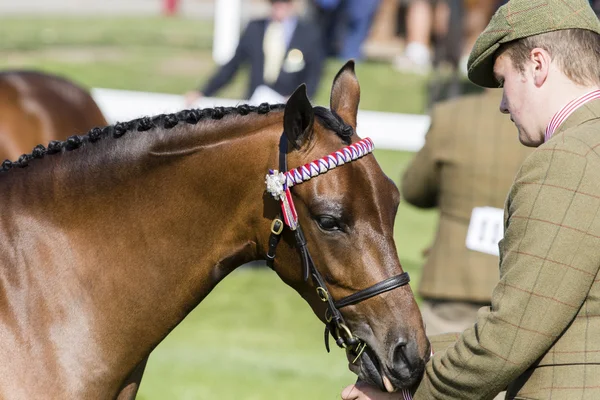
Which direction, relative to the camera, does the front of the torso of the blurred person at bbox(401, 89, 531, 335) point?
away from the camera

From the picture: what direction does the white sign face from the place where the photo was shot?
facing the viewer

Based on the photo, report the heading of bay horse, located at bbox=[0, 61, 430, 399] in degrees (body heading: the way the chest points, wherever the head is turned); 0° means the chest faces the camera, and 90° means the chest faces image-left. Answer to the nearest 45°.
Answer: approximately 270°

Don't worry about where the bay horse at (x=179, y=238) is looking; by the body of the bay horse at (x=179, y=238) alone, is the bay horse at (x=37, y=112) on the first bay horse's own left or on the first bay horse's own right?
on the first bay horse's own left

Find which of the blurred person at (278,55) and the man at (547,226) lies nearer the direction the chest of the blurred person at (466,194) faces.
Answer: the blurred person

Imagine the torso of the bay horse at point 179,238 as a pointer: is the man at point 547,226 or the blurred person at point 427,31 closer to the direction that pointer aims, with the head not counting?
the man
